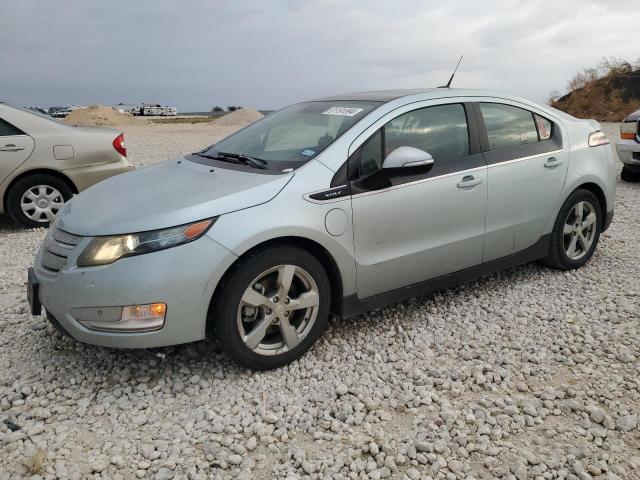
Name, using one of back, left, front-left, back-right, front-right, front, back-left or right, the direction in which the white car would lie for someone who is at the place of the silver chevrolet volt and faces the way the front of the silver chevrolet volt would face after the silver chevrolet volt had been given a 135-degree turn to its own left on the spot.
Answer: front-left

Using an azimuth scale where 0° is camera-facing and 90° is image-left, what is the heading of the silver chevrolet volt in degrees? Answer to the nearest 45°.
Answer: approximately 45°

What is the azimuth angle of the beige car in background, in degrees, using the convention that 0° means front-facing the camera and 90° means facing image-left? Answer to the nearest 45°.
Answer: approximately 90°

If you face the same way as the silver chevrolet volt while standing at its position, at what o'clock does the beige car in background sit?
The beige car in background is roughly at 3 o'clock from the silver chevrolet volt.

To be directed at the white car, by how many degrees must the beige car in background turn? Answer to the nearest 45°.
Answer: approximately 180°
